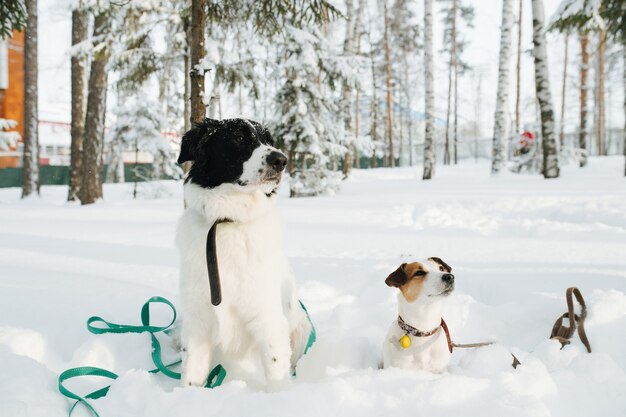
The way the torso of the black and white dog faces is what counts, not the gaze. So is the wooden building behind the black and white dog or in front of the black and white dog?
behind

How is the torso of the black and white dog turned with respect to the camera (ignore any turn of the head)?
toward the camera

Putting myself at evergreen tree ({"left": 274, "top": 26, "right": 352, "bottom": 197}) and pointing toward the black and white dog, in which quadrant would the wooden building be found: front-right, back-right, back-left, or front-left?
back-right

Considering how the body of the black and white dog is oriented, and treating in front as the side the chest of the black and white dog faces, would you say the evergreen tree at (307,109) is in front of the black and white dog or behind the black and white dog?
behind
